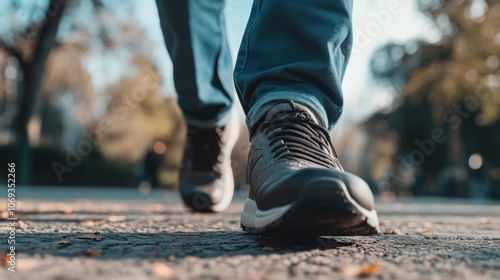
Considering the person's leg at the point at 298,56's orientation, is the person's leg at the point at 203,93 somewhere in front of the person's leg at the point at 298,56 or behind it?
behind

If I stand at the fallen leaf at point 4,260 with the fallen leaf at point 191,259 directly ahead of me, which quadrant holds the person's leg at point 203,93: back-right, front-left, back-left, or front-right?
front-left

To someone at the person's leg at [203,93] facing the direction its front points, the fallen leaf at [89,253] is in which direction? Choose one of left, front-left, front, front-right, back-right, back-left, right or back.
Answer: front

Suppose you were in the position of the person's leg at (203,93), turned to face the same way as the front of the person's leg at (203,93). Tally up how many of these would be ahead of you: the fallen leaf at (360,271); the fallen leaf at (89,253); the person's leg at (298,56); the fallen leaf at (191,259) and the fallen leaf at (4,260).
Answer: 5

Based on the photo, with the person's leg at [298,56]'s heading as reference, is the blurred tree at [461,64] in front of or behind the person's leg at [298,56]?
behind

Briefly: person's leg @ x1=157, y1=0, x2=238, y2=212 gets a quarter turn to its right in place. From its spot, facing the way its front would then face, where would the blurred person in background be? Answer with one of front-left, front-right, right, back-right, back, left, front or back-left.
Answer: right

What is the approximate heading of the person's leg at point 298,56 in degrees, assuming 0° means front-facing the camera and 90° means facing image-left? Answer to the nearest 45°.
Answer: approximately 0°

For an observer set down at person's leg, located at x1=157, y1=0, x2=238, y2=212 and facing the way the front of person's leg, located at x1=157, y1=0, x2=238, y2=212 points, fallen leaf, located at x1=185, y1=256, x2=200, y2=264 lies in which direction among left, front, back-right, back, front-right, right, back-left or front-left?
front

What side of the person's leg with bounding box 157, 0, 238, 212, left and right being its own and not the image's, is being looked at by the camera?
front

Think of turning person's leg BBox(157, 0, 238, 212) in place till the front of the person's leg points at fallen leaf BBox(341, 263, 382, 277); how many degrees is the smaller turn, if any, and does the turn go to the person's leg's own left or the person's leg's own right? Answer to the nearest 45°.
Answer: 0° — it already faces it

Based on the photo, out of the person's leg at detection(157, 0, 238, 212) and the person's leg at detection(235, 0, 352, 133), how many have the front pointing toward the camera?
2

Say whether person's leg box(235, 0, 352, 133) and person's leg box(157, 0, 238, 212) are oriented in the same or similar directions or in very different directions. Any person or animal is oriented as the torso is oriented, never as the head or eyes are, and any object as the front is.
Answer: same or similar directions

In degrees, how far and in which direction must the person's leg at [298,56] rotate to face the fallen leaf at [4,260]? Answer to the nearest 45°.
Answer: approximately 45° to its right

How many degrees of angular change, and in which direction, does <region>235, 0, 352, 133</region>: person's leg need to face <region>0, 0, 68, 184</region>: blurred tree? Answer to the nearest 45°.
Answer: approximately 135° to its right

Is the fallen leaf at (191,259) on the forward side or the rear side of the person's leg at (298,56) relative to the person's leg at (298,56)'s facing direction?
on the forward side
